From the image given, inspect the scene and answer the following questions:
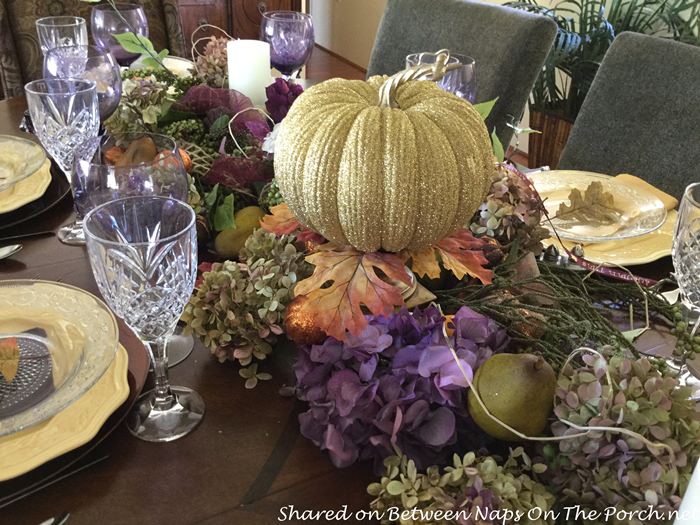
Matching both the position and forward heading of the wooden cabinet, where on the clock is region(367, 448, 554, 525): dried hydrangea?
The dried hydrangea is roughly at 12 o'clock from the wooden cabinet.

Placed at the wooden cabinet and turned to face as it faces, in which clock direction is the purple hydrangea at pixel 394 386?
The purple hydrangea is roughly at 12 o'clock from the wooden cabinet.

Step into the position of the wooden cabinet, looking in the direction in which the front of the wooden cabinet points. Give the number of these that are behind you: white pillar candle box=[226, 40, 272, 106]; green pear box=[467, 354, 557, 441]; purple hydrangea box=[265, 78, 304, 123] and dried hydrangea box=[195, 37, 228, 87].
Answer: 0

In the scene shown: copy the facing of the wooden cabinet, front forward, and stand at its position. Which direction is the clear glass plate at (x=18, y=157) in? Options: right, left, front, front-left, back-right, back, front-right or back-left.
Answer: front

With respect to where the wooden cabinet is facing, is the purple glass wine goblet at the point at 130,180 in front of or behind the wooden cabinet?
in front

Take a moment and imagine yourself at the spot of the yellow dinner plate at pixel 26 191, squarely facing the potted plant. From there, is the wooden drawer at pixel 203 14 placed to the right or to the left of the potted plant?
left

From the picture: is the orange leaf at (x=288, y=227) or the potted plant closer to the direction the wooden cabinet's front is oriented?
the orange leaf

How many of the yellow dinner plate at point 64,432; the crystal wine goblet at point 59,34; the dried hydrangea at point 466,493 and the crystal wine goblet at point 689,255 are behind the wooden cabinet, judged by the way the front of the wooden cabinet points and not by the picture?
0

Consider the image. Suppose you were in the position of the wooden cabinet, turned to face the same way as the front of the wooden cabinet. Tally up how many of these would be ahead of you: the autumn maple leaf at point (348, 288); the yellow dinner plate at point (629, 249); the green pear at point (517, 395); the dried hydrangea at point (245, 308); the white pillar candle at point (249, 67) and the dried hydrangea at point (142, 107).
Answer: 6

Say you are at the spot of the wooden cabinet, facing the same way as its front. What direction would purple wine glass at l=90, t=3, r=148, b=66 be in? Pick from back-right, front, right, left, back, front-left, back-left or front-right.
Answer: front

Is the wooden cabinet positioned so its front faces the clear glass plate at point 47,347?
yes

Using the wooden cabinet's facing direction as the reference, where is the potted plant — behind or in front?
in front

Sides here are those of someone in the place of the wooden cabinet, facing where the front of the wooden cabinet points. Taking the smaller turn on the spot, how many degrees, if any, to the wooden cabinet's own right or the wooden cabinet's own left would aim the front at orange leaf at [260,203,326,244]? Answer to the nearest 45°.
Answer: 0° — it already faces it

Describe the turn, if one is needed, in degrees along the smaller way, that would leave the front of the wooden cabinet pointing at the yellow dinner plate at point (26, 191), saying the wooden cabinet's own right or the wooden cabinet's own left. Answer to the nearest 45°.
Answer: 0° — it already faces it

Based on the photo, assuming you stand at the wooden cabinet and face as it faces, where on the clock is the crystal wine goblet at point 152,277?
The crystal wine goblet is roughly at 12 o'clock from the wooden cabinet.

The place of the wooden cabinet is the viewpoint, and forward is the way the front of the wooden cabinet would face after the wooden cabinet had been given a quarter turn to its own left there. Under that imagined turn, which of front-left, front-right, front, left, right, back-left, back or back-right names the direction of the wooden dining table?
right

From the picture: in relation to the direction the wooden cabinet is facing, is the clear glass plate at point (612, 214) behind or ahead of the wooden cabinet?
ahead

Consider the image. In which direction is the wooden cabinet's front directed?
toward the camera

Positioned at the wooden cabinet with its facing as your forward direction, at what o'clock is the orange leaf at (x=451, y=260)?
The orange leaf is roughly at 12 o'clock from the wooden cabinet.

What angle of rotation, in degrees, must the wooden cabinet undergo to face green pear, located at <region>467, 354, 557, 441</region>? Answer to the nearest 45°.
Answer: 0° — it already faces it
